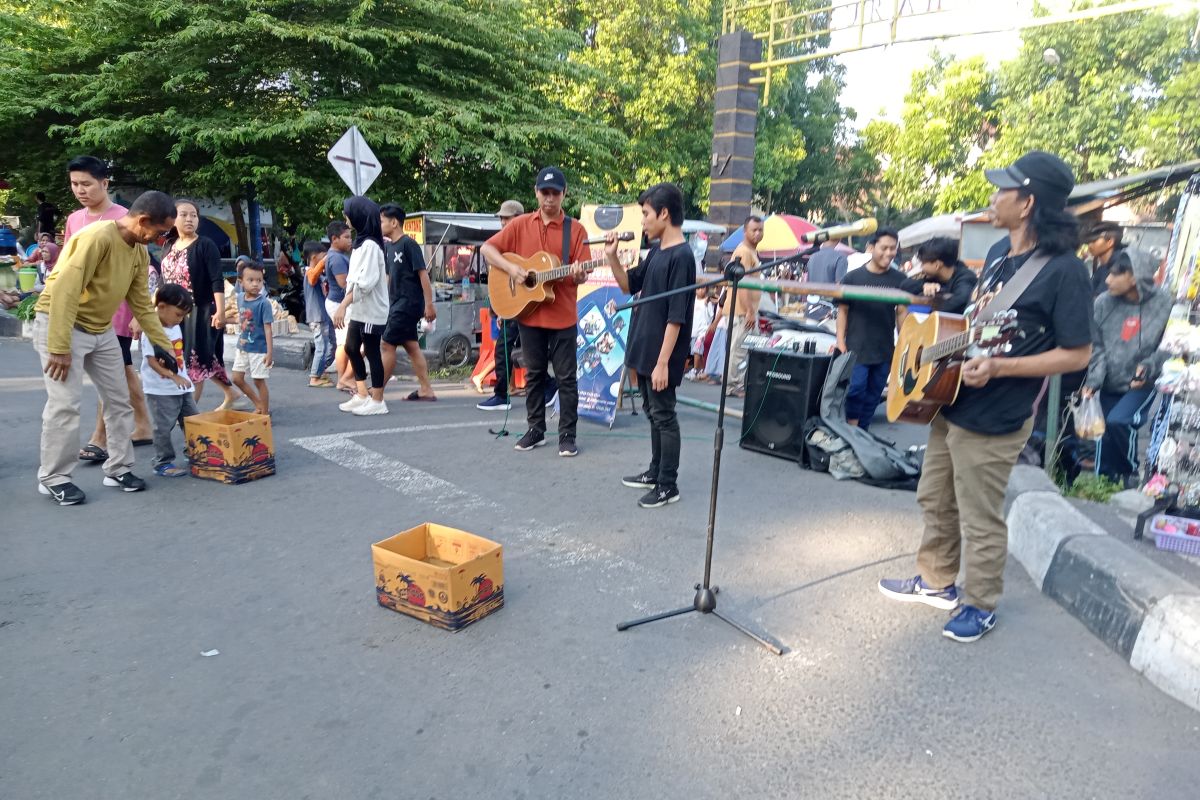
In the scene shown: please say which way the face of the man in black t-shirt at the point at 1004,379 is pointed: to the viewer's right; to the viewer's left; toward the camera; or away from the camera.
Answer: to the viewer's left

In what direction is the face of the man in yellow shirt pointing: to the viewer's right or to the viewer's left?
to the viewer's right

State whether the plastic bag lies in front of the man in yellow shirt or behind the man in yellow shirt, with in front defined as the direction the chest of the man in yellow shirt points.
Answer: in front

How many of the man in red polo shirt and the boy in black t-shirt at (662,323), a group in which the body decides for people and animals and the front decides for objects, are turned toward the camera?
1

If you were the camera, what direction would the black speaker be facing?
facing the viewer and to the left of the viewer

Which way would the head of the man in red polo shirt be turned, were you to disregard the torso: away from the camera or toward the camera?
toward the camera

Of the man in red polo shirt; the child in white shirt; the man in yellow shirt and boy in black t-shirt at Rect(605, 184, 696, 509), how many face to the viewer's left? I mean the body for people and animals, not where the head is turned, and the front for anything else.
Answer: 1

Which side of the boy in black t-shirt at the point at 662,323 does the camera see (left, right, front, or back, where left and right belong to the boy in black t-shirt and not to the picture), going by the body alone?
left

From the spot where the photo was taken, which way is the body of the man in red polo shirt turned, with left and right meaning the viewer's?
facing the viewer

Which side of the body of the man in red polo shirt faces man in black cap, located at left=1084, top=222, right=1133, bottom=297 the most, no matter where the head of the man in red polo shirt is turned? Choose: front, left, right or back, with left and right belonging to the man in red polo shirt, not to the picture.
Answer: left

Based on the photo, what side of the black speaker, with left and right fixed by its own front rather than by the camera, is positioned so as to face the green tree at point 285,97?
right

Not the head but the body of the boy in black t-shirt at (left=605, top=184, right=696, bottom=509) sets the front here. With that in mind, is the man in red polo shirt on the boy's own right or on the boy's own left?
on the boy's own right

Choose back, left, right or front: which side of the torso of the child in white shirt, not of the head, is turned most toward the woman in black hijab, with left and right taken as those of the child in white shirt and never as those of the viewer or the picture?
left

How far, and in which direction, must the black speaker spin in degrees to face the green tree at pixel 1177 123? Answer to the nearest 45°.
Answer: approximately 180°

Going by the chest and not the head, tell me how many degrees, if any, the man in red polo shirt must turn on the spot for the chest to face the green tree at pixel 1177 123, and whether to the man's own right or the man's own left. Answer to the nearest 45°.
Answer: approximately 135° to the man's own left

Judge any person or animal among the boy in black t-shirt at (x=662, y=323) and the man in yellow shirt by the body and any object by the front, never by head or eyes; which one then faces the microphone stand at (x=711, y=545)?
the man in yellow shirt

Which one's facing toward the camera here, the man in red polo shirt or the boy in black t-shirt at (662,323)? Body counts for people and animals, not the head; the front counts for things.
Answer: the man in red polo shirt

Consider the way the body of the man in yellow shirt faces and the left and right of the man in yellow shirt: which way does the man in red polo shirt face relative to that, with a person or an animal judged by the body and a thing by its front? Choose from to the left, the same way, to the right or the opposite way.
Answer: to the right
